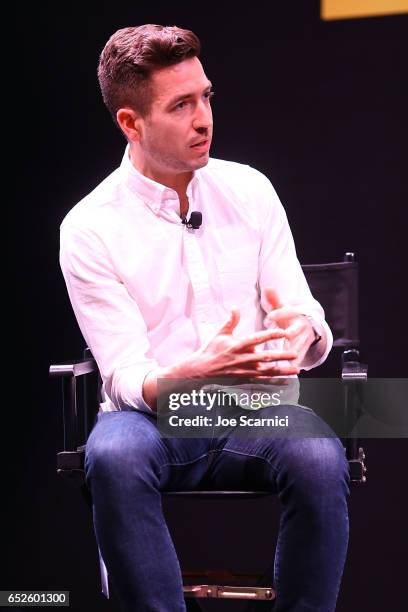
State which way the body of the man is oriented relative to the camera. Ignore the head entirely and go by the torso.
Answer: toward the camera

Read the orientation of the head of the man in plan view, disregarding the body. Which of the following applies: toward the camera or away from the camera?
toward the camera
